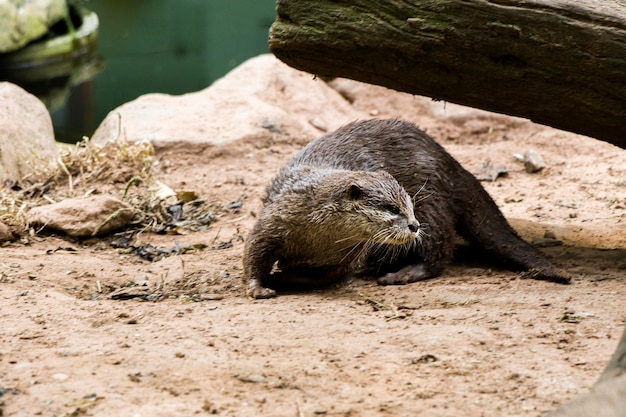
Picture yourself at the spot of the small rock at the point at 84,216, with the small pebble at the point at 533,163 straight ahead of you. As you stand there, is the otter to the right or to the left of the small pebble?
right

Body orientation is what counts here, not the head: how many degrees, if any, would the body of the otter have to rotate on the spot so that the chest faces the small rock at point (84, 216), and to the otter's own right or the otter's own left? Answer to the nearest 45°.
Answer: approximately 45° to the otter's own right

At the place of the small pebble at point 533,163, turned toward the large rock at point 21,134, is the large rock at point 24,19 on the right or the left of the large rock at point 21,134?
right

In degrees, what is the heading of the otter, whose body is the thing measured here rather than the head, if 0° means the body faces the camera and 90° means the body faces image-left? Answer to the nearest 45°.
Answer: approximately 45°

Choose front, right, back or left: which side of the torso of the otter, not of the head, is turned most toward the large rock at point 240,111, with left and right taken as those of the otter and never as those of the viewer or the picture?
right

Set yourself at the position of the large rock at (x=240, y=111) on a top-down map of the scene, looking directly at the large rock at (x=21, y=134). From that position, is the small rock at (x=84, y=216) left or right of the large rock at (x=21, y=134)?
left

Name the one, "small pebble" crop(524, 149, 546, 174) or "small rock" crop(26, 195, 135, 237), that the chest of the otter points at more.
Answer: the small rock

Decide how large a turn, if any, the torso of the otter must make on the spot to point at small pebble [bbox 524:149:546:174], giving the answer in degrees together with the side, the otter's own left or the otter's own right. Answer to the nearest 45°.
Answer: approximately 180°

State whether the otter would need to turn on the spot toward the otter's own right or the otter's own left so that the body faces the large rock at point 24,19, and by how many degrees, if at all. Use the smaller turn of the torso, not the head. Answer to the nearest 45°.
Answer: approximately 90° to the otter's own right
